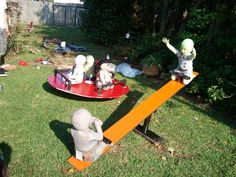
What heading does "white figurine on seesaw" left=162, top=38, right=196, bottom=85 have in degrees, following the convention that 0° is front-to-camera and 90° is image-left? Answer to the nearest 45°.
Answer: approximately 45°

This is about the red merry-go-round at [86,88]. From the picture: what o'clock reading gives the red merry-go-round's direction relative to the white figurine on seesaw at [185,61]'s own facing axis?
The red merry-go-round is roughly at 2 o'clock from the white figurine on seesaw.
